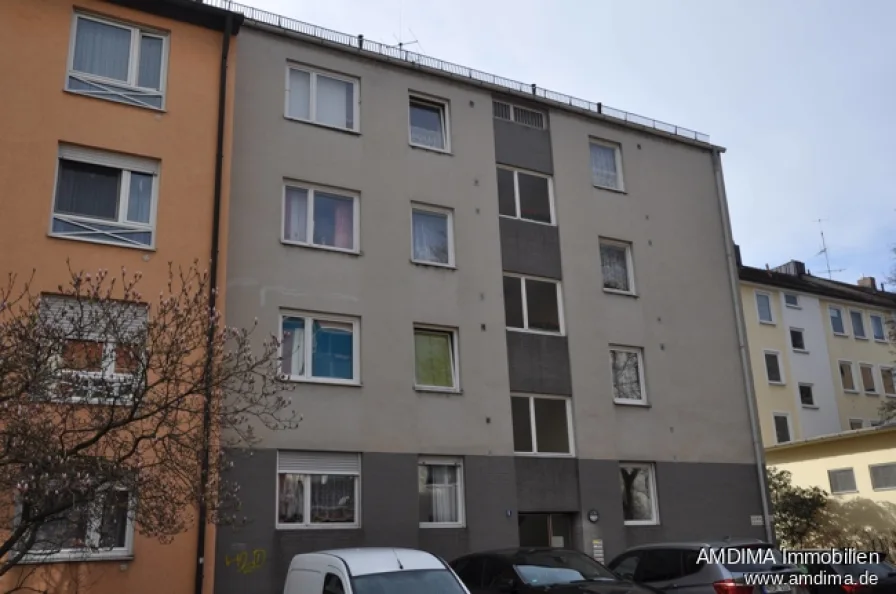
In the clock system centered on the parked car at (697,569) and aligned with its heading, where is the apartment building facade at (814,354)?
The apartment building facade is roughly at 2 o'clock from the parked car.

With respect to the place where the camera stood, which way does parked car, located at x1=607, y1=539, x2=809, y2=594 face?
facing away from the viewer and to the left of the viewer

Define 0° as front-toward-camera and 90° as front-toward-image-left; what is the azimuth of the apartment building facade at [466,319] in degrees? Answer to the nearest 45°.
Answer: approximately 315°

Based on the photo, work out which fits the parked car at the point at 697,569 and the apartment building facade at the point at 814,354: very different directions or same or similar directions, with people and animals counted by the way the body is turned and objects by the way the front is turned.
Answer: very different directions

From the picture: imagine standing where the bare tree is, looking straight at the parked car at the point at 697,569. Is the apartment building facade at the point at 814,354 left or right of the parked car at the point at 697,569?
left
